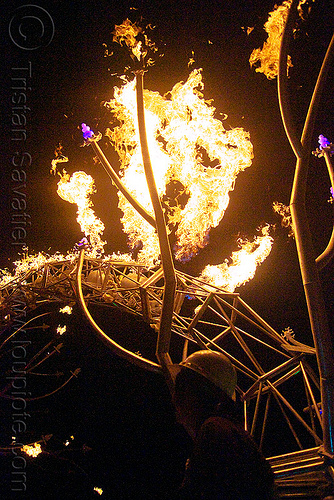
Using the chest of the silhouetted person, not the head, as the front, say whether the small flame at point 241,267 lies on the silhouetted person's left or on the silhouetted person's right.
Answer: on the silhouetted person's right
